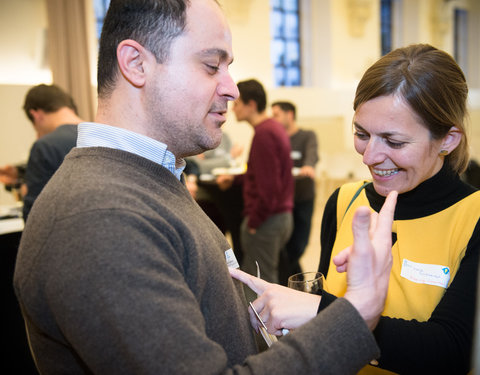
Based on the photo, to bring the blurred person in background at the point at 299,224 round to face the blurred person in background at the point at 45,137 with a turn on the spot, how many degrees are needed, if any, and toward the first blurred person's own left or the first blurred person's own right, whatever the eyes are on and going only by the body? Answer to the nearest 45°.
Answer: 0° — they already face them

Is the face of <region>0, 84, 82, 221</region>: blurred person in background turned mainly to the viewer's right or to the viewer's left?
to the viewer's left

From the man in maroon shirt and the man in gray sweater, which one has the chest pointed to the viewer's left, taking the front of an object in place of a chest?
the man in maroon shirt

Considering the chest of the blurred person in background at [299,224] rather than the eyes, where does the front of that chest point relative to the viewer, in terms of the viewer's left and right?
facing the viewer and to the left of the viewer

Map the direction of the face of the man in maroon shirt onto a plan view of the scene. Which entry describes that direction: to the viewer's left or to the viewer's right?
to the viewer's left

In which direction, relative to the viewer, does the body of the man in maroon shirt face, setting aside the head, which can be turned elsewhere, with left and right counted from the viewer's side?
facing to the left of the viewer

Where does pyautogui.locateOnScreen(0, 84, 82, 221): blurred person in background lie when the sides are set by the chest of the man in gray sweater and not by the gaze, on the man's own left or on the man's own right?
on the man's own left

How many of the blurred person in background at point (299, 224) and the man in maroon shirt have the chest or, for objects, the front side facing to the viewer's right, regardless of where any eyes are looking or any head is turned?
0

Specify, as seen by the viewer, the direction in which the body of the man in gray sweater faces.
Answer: to the viewer's right

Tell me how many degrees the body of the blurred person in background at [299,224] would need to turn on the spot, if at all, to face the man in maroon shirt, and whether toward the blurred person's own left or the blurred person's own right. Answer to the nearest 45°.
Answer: approximately 45° to the blurred person's own left

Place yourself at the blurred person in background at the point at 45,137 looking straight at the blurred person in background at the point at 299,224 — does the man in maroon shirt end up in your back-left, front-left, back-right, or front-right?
front-right

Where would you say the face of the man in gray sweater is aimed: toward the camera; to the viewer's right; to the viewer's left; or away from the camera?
to the viewer's right
